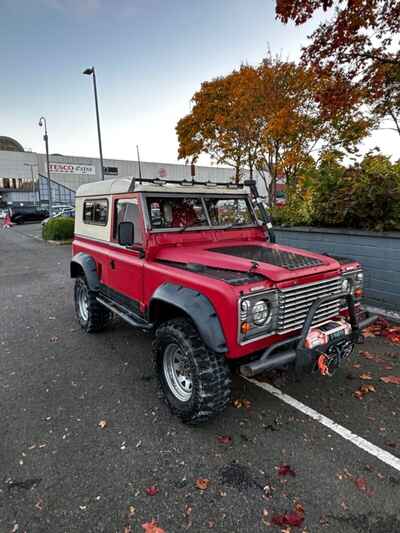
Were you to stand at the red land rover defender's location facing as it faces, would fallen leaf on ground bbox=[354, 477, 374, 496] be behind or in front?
in front

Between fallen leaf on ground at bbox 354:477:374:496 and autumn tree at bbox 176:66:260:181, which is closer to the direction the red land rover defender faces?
the fallen leaf on ground

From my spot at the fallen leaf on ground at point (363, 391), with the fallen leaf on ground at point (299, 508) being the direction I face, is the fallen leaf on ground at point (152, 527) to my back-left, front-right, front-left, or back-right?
front-right

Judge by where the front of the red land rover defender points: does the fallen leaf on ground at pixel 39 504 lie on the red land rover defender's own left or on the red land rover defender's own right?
on the red land rover defender's own right

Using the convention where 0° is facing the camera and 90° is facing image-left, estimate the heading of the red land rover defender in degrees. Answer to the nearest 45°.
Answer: approximately 315°

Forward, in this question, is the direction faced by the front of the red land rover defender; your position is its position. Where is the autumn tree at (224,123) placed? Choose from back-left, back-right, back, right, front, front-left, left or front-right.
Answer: back-left

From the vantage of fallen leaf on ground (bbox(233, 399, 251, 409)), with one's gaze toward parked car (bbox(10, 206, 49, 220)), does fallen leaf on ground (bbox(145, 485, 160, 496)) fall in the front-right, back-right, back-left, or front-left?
back-left
